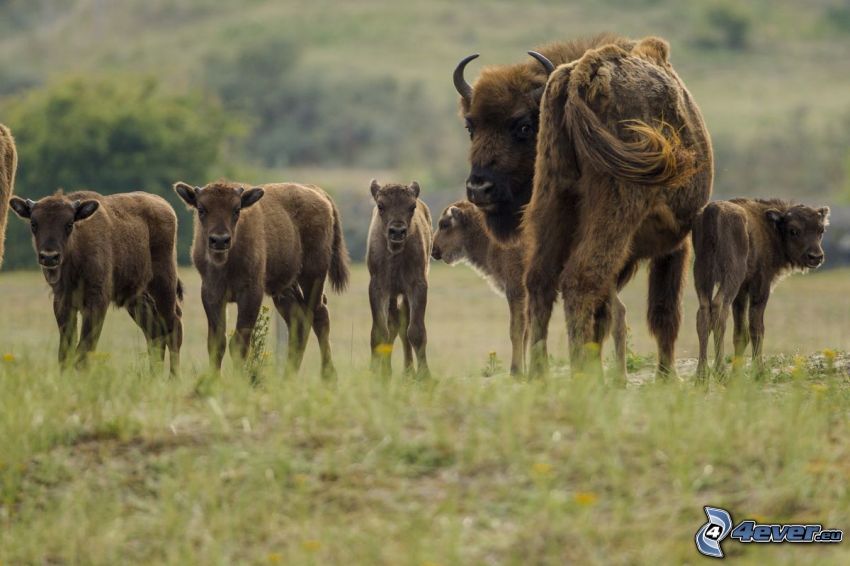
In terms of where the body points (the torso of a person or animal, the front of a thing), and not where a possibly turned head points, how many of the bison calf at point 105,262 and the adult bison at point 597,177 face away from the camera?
1

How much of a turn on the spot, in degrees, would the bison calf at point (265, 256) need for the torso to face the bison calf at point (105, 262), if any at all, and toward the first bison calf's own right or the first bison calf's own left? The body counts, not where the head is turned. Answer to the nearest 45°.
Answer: approximately 45° to the first bison calf's own right

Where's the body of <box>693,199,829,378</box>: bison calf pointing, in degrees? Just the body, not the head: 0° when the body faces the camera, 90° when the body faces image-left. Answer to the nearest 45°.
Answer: approximately 225°

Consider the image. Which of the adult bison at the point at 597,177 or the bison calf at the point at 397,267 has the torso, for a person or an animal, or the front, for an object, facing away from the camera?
the adult bison

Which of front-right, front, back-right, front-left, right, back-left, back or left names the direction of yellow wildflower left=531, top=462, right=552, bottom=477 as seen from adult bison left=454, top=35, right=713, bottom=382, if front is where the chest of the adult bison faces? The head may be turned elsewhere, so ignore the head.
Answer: back

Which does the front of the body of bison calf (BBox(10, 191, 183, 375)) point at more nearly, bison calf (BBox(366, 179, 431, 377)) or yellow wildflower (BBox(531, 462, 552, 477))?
the yellow wildflower

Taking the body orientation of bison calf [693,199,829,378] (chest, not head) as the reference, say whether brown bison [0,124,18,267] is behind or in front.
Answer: behind

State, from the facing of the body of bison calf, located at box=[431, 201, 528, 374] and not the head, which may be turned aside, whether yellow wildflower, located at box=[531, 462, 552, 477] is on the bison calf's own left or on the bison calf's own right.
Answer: on the bison calf's own left

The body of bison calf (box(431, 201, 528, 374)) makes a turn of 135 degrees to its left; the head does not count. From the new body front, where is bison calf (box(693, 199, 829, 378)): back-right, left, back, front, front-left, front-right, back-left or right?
front

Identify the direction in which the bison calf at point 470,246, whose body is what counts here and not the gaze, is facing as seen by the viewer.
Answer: to the viewer's left

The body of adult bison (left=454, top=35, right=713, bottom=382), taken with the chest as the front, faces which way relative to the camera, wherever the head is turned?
away from the camera

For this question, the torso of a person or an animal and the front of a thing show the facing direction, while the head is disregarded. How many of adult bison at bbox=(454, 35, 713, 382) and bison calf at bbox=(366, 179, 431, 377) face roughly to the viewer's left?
0

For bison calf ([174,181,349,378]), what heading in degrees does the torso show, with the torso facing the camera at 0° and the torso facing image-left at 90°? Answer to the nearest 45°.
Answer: approximately 45°
